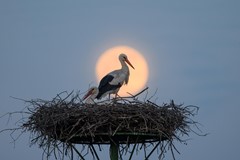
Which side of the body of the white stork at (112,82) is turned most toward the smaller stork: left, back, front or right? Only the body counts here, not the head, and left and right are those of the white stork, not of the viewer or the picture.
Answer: back

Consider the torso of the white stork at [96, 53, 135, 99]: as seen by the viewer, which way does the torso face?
to the viewer's right
